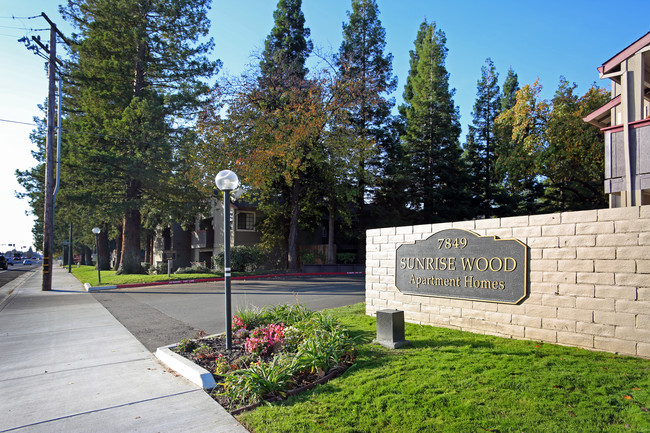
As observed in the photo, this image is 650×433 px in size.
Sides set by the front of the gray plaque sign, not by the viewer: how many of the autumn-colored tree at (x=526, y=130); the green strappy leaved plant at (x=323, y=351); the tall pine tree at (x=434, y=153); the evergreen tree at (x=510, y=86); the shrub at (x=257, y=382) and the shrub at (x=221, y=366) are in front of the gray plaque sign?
3

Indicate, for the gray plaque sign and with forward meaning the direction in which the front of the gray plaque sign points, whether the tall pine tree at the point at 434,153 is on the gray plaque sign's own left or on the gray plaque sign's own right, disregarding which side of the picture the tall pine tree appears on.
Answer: on the gray plaque sign's own right

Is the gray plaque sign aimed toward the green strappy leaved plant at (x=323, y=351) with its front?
yes

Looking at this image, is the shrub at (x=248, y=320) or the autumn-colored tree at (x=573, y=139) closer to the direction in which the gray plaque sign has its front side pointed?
the shrub

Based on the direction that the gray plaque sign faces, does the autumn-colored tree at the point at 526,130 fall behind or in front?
behind

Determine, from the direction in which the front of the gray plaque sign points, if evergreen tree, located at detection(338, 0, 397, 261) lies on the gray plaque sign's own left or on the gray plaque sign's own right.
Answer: on the gray plaque sign's own right

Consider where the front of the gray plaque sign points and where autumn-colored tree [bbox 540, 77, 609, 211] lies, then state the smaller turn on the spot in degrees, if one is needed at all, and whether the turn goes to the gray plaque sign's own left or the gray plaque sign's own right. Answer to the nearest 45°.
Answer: approximately 135° to the gray plaque sign's own right

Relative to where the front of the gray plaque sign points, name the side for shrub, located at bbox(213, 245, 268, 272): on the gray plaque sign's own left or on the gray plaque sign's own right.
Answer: on the gray plaque sign's own right

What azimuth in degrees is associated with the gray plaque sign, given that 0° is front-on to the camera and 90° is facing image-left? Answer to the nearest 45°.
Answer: approximately 45°
